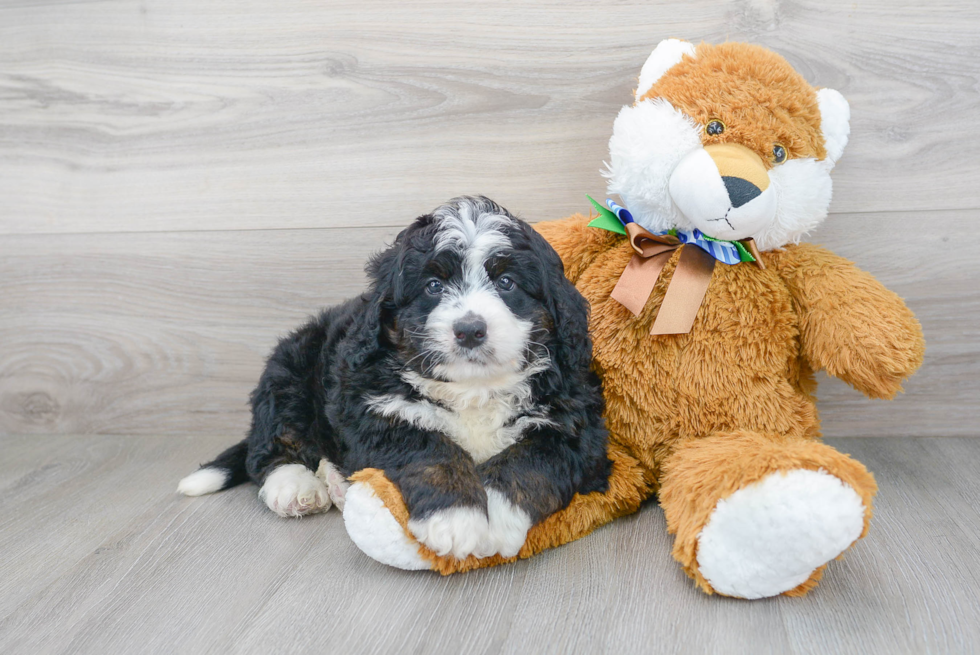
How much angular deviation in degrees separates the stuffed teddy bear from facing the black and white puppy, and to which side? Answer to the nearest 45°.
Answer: approximately 45° to its right

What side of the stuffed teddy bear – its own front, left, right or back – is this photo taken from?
front

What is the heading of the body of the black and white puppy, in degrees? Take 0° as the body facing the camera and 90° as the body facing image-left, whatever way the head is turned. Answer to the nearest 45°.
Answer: approximately 315°

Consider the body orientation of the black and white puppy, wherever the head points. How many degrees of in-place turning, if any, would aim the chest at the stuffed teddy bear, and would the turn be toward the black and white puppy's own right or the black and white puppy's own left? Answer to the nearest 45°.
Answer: approximately 45° to the black and white puppy's own left

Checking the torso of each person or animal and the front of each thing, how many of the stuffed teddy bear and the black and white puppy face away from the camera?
0
